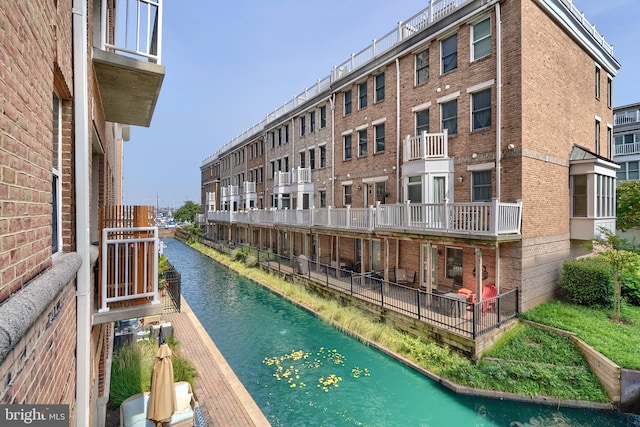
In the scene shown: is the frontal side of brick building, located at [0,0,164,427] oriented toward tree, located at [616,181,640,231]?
yes

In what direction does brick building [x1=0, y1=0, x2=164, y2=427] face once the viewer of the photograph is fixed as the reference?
facing to the right of the viewer

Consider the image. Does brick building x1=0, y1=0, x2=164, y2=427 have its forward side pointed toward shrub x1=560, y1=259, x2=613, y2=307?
yes

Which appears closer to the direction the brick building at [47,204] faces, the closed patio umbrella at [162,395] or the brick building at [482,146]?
the brick building

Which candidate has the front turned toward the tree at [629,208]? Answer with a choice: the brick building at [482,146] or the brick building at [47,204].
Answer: the brick building at [47,204]

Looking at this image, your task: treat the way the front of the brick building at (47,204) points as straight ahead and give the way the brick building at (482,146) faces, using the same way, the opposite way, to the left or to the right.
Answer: the opposite way

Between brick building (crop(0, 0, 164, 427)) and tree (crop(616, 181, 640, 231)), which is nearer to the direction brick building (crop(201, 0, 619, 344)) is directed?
the brick building

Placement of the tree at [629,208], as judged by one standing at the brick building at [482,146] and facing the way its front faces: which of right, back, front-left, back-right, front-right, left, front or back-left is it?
back

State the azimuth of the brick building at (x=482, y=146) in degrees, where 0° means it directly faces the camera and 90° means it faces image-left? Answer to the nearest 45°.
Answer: approximately 45°

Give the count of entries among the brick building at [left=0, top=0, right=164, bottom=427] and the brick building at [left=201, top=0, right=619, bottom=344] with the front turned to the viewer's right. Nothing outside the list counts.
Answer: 1
